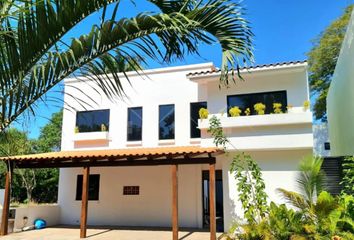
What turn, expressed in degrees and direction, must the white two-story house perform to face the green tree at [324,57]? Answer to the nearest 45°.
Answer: approximately 135° to its left

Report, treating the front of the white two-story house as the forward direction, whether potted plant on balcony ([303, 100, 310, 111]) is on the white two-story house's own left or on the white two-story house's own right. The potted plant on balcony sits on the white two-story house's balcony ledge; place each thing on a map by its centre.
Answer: on the white two-story house's own left

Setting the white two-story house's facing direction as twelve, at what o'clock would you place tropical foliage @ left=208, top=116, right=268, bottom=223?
The tropical foliage is roughly at 11 o'clock from the white two-story house.

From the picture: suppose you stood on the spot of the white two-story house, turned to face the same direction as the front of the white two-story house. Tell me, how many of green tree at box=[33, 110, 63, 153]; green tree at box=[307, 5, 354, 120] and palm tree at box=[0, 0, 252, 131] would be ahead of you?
1

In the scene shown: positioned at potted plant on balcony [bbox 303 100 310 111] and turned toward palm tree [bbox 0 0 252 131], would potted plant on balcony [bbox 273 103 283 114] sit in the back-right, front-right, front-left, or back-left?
front-right

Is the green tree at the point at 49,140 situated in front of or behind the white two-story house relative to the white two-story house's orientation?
behind

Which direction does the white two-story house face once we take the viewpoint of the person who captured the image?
facing the viewer

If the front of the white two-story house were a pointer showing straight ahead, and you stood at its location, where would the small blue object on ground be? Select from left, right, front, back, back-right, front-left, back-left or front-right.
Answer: right

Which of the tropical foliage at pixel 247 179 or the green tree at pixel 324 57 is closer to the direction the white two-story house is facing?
the tropical foliage

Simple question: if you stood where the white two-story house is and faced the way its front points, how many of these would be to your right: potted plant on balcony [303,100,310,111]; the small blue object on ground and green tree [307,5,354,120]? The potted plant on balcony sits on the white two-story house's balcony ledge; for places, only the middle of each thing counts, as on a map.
1
